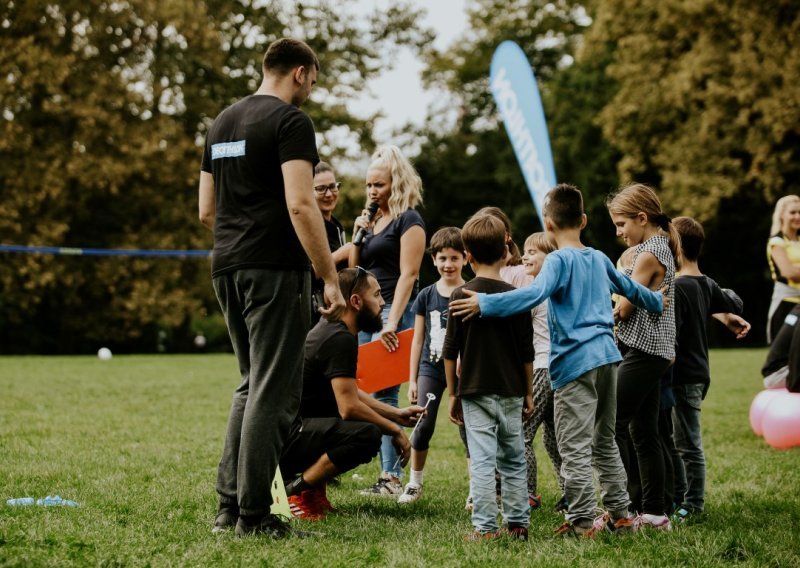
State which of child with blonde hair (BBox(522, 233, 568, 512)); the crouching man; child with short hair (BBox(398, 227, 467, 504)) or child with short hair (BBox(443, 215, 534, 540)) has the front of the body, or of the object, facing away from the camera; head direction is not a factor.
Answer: child with short hair (BBox(443, 215, 534, 540))

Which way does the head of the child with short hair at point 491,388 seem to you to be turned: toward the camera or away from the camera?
away from the camera

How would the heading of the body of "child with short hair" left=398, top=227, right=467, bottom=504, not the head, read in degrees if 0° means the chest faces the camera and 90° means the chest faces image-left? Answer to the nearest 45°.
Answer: approximately 0°

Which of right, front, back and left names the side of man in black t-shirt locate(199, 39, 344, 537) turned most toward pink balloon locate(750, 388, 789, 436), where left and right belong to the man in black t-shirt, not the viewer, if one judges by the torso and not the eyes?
front

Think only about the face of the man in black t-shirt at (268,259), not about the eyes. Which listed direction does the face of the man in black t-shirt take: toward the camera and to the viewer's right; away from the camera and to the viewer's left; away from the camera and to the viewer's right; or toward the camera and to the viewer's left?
away from the camera and to the viewer's right

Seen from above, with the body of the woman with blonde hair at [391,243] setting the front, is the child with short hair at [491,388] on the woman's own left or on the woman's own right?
on the woman's own left

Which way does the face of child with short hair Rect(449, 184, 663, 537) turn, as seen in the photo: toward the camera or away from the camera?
away from the camera

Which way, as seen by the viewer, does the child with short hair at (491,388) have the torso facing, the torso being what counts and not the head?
away from the camera

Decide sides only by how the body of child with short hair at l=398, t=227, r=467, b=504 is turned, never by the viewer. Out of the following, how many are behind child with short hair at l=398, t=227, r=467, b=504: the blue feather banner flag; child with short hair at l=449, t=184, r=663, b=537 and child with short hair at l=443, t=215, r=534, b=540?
1

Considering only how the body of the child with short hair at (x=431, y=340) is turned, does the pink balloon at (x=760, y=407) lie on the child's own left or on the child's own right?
on the child's own left

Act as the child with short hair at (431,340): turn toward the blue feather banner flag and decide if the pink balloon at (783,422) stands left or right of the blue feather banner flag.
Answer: right

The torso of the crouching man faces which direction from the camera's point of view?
to the viewer's right
